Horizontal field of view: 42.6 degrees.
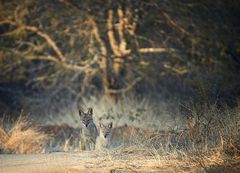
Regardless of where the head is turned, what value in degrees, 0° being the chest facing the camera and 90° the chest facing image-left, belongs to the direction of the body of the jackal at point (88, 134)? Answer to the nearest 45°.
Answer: approximately 0°

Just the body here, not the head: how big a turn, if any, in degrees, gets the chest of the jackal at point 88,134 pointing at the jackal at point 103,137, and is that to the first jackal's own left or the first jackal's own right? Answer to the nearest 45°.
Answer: approximately 45° to the first jackal's own left
